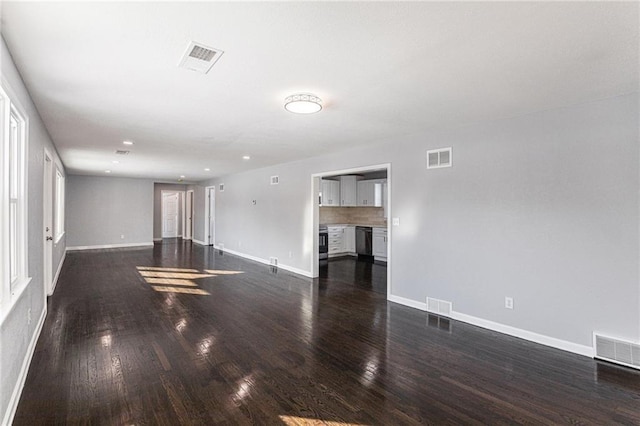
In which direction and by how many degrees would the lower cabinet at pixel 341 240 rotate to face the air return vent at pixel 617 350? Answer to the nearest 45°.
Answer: approximately 45° to its left

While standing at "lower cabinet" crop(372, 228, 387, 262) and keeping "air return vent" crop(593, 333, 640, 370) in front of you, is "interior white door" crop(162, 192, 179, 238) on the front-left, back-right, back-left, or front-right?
back-right

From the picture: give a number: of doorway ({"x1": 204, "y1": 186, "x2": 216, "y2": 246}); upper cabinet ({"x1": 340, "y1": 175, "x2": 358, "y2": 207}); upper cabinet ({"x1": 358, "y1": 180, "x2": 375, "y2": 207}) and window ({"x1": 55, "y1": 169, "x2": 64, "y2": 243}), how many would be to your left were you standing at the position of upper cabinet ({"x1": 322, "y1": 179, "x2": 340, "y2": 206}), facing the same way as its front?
2

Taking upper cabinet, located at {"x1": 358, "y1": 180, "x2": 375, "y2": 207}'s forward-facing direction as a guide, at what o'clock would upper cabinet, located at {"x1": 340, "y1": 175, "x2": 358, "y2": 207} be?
upper cabinet, located at {"x1": 340, "y1": 175, "x2": 358, "y2": 207} is roughly at 3 o'clock from upper cabinet, located at {"x1": 358, "y1": 180, "x2": 375, "y2": 207}.
